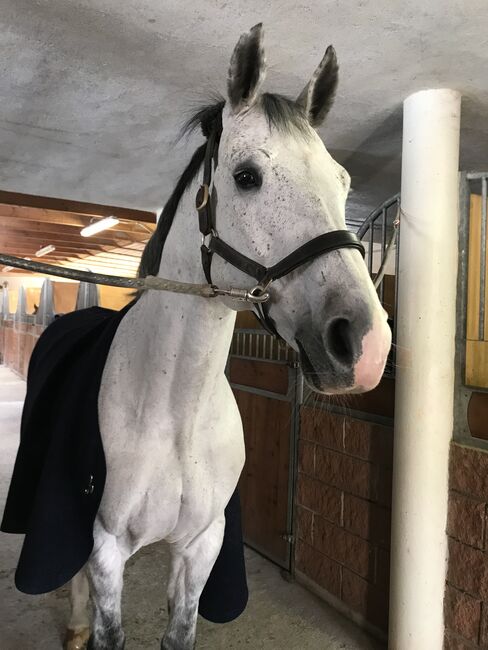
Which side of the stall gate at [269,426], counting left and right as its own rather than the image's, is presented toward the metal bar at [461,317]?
left

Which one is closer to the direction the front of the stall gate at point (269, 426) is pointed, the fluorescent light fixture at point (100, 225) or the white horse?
the white horse

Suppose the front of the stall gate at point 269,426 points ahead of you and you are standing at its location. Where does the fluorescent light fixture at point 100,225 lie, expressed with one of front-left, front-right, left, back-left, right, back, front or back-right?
right

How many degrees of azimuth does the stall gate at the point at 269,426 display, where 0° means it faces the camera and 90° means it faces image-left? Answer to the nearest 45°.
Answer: approximately 45°

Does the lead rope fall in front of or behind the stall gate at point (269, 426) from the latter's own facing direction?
in front

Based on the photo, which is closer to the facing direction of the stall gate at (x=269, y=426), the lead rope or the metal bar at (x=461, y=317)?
the lead rope

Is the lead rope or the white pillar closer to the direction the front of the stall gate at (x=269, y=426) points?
the lead rope

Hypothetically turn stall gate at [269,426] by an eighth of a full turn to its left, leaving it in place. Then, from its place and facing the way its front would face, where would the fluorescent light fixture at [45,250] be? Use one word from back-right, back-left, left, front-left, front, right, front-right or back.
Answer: back-right

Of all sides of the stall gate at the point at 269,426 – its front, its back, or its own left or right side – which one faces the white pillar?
left
